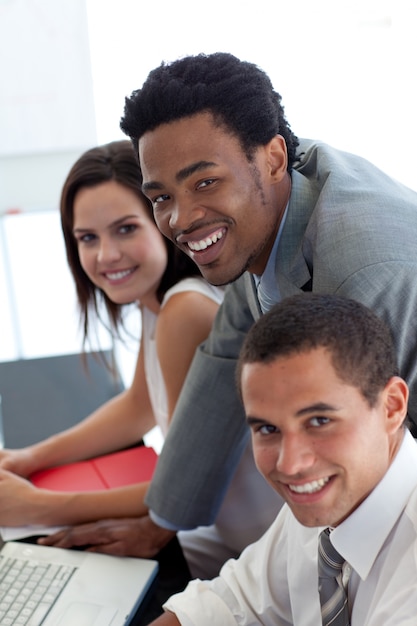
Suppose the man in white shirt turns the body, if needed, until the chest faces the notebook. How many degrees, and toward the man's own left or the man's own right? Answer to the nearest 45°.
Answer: approximately 90° to the man's own right

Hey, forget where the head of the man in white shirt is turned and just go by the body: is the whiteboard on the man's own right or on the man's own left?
on the man's own right

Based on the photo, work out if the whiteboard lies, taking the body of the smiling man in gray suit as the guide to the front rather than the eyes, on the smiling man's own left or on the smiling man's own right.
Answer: on the smiling man's own right

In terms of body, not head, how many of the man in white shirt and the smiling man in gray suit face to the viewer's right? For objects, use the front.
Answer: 0
